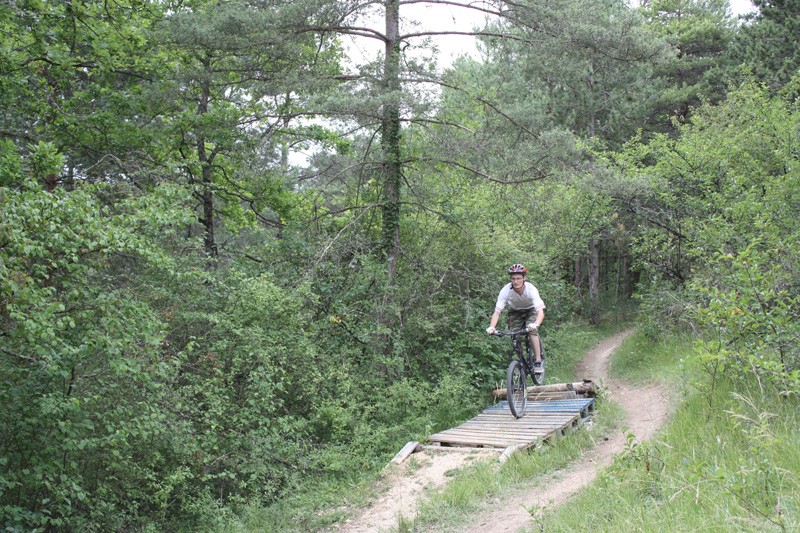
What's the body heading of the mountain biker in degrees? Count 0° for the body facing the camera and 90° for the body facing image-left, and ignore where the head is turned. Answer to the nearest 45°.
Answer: approximately 0°

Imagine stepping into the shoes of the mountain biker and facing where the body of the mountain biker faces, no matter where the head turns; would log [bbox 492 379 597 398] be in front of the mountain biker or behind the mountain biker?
behind

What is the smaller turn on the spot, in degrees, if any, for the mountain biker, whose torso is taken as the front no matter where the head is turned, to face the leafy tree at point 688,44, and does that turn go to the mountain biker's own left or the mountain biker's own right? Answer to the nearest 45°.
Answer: approximately 180°

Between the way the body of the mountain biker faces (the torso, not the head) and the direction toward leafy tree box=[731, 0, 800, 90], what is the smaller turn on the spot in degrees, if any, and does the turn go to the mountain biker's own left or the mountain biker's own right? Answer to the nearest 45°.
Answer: approximately 135° to the mountain biker's own left

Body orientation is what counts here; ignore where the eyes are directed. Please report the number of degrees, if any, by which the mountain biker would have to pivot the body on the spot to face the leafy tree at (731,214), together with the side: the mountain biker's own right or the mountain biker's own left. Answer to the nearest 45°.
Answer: approximately 135° to the mountain biker's own left

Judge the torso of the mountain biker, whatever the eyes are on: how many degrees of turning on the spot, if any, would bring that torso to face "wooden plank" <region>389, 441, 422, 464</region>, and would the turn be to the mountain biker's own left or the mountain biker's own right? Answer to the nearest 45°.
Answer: approximately 45° to the mountain biker's own right

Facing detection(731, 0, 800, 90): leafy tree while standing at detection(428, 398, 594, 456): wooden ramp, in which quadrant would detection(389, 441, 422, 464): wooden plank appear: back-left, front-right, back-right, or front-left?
back-left
